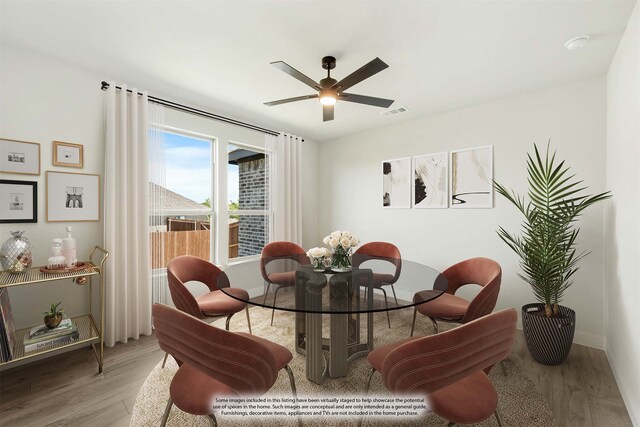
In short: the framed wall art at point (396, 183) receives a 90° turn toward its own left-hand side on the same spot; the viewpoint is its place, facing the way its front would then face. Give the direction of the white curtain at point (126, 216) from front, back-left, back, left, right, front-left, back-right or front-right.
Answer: right

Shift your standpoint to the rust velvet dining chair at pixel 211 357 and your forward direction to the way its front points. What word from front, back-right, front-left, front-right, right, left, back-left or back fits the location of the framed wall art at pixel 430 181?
front

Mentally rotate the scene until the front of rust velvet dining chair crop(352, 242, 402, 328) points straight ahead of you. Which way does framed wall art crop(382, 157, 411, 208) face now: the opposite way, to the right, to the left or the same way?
the same way

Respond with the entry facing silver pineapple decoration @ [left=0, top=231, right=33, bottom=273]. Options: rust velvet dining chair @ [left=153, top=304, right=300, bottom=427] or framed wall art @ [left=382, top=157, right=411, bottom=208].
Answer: the framed wall art

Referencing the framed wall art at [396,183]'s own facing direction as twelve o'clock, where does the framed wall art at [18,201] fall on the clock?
the framed wall art at [18,201] is roughly at 12 o'clock from the framed wall art at [396,183].

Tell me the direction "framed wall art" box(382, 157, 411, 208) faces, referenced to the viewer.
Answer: facing the viewer and to the left of the viewer

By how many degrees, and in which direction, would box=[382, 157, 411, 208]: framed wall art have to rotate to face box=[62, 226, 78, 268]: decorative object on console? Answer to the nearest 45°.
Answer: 0° — it already faces it

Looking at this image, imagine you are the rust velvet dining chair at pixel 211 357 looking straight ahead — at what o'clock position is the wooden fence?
The wooden fence is roughly at 10 o'clock from the rust velvet dining chair.

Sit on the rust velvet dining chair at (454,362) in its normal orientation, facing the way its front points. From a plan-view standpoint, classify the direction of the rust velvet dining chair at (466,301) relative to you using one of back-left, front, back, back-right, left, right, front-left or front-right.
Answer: front-right

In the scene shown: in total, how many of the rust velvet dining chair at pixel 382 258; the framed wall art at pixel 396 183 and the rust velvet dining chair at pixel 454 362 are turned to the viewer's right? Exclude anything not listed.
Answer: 0

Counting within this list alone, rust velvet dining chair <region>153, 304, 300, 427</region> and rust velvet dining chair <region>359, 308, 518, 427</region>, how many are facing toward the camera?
0

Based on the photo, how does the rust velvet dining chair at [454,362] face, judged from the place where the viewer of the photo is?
facing away from the viewer and to the left of the viewer

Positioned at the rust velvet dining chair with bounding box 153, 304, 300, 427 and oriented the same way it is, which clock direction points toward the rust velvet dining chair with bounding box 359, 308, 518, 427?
the rust velvet dining chair with bounding box 359, 308, 518, 427 is roughly at 2 o'clock from the rust velvet dining chair with bounding box 153, 304, 300, 427.

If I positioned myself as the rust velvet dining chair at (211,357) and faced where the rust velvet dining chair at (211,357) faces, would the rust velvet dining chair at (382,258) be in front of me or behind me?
in front

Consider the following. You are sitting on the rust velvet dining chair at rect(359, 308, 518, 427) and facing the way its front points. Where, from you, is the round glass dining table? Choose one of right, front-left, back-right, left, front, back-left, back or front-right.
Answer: front

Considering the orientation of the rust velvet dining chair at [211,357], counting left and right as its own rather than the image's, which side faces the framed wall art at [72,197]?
left

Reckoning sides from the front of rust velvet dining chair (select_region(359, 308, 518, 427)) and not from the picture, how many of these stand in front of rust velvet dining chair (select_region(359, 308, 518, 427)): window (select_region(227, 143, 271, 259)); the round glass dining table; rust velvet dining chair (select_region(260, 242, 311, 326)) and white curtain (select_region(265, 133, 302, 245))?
4

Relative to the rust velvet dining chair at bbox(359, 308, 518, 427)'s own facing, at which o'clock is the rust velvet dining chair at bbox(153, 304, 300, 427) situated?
the rust velvet dining chair at bbox(153, 304, 300, 427) is roughly at 10 o'clock from the rust velvet dining chair at bbox(359, 308, 518, 427).

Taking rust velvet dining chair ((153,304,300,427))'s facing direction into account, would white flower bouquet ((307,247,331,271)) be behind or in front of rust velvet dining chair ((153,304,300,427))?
in front

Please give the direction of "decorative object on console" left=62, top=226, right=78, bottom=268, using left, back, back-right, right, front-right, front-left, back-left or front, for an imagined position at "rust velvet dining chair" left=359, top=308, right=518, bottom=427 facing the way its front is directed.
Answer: front-left

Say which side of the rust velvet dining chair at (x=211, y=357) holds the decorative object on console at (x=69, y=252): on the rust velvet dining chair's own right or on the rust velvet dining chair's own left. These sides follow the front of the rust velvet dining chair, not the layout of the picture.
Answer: on the rust velvet dining chair's own left
